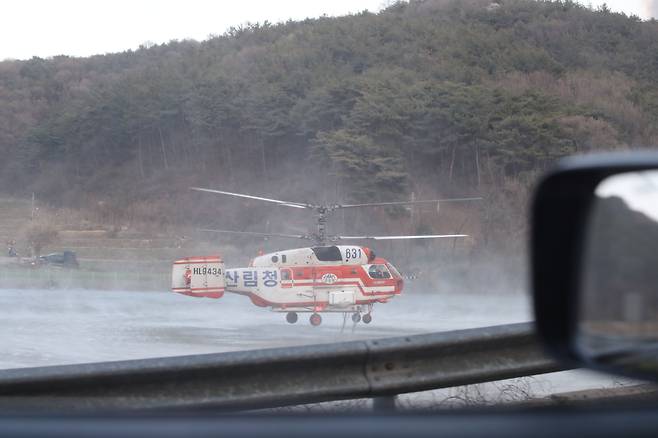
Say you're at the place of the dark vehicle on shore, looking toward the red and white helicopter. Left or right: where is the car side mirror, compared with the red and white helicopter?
right

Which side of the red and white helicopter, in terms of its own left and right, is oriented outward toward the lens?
right

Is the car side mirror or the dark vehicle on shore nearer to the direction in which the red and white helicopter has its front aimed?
the car side mirror

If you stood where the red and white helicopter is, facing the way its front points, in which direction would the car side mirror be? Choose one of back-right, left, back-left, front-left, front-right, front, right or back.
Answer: right

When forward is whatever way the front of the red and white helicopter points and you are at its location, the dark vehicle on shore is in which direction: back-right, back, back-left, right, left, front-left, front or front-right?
back-left
